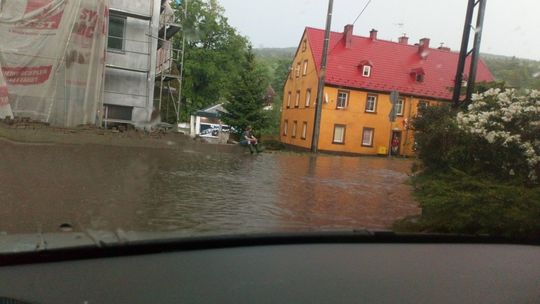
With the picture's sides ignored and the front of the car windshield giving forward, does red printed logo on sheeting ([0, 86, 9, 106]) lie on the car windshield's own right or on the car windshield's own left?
on the car windshield's own left

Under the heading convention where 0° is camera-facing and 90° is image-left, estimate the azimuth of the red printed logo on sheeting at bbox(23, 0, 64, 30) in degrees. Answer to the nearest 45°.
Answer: approximately 0°

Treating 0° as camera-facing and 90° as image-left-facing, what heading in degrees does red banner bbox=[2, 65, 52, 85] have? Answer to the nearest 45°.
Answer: approximately 0°

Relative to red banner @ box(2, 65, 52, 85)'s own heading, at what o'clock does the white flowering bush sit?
The white flowering bush is roughly at 11 o'clock from the red banner.

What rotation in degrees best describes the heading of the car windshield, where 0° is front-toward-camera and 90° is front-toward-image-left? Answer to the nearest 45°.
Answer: approximately 180°

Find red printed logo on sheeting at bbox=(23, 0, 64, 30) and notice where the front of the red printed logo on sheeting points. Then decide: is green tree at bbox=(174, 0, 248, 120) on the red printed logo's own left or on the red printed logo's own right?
on the red printed logo's own left
